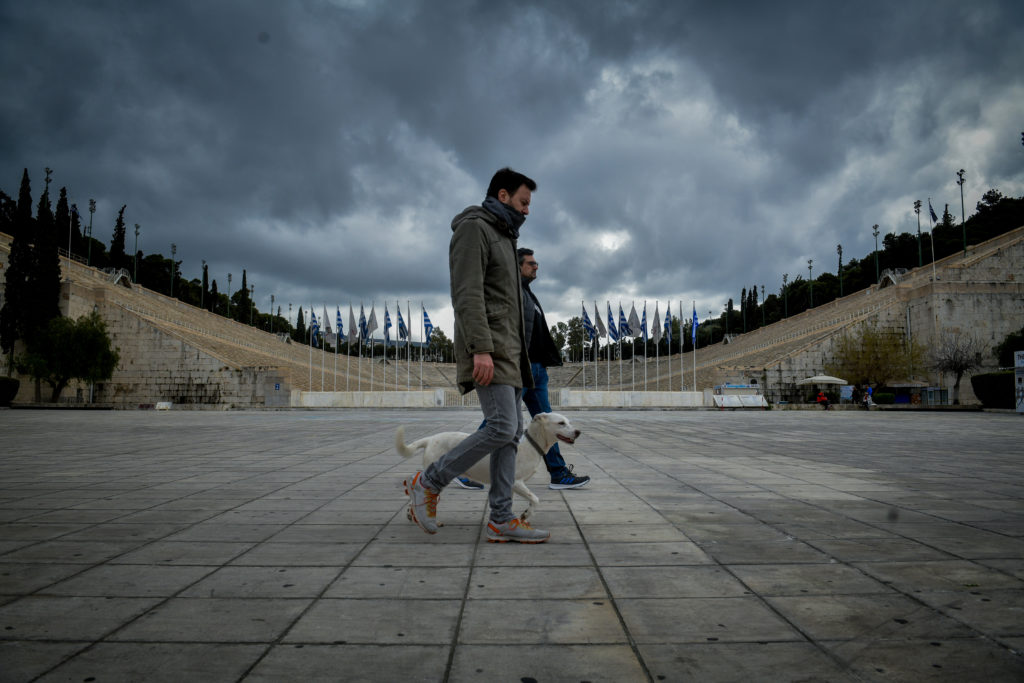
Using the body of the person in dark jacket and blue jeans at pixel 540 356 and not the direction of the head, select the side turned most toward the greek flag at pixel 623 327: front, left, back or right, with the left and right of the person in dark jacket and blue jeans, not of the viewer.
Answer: left

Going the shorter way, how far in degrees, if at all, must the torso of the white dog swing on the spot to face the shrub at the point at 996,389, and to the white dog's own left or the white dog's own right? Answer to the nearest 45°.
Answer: approximately 45° to the white dog's own left

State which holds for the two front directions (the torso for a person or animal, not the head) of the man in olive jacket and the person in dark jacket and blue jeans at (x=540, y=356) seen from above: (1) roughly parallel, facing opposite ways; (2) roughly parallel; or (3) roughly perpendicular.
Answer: roughly parallel

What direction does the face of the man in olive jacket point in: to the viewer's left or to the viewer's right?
to the viewer's right

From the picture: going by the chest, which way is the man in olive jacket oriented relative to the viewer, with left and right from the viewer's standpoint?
facing to the right of the viewer

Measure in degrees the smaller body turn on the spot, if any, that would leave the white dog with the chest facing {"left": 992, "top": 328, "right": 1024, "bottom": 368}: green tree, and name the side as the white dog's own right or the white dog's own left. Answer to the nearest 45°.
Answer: approximately 45° to the white dog's own left

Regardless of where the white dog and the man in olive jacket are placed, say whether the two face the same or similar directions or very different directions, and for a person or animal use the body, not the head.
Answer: same or similar directions

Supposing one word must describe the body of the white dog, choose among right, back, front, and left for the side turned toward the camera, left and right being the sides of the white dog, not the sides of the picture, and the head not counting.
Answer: right

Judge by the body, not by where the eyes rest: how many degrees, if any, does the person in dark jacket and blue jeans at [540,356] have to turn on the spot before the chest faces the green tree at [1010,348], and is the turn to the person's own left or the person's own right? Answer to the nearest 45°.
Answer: approximately 45° to the person's own left

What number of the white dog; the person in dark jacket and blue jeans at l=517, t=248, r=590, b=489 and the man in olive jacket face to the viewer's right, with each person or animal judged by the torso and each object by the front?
3

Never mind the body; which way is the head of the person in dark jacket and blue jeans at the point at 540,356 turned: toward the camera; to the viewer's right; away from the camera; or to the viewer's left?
to the viewer's right

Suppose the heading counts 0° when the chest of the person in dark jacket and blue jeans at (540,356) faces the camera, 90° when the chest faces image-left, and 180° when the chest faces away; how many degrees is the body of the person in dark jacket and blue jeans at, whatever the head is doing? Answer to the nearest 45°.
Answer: approximately 270°

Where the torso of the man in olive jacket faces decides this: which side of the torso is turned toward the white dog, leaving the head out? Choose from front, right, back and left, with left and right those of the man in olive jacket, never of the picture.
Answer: left

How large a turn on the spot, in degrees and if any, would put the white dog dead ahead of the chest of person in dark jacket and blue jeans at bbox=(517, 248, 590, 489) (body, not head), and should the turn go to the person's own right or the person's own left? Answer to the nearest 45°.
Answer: approximately 90° to the person's own right
